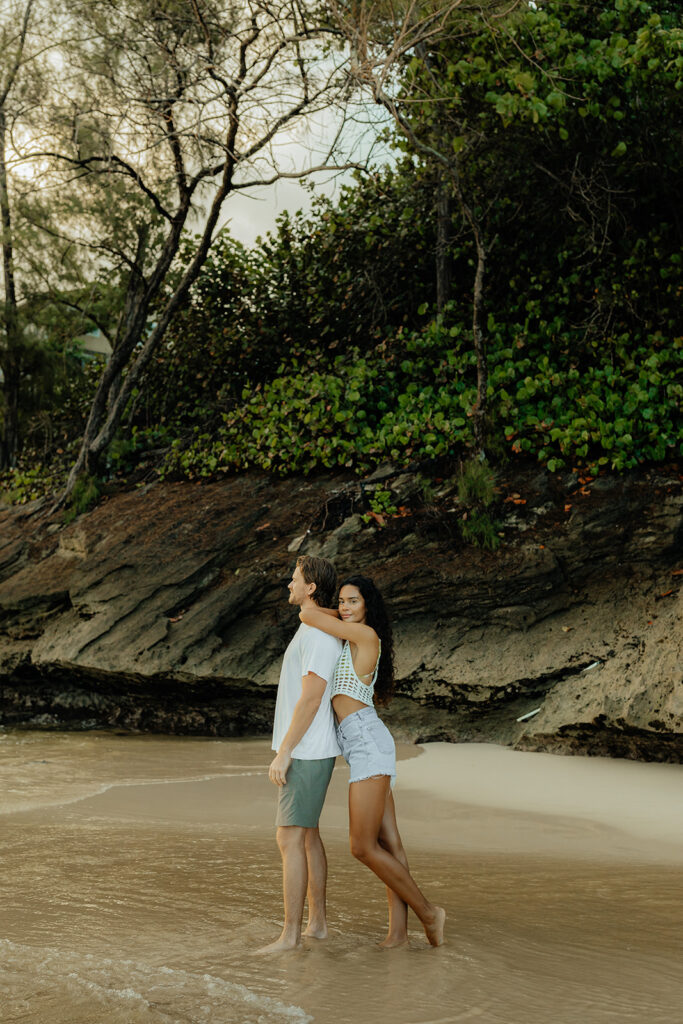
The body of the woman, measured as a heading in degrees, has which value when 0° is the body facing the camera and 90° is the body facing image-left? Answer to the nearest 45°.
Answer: approximately 90°

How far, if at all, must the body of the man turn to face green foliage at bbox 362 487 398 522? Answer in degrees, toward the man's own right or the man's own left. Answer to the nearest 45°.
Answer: approximately 90° to the man's own right

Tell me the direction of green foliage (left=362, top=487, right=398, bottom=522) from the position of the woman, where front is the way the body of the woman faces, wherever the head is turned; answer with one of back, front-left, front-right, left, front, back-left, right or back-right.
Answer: right

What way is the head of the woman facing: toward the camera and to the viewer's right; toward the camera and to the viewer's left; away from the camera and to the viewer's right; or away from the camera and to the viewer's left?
toward the camera and to the viewer's left

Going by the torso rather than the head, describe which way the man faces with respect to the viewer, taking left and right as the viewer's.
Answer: facing to the left of the viewer

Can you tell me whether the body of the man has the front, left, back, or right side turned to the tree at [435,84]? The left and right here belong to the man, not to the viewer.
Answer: right

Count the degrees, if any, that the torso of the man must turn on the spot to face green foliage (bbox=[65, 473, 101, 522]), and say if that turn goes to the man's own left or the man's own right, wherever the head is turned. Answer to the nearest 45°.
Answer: approximately 90° to the man's own right

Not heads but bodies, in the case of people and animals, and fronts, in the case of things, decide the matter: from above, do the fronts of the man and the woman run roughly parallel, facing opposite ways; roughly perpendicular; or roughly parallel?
roughly parallel

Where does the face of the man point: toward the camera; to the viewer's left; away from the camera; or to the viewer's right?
to the viewer's left
